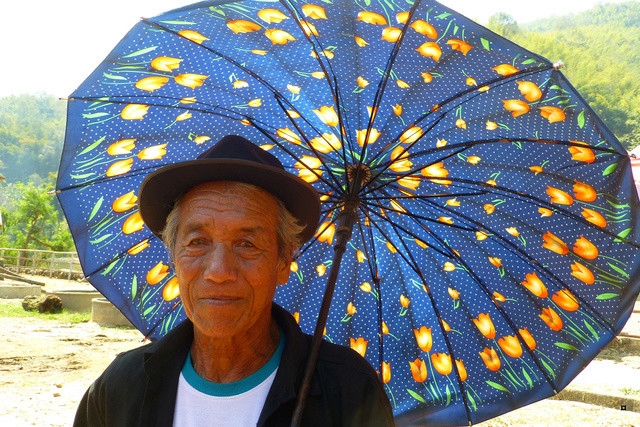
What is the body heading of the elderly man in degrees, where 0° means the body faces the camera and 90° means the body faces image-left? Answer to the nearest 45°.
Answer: approximately 0°

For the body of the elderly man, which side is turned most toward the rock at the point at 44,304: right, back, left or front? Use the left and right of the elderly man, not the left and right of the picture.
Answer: back

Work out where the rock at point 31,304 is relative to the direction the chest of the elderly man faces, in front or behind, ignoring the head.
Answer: behind
